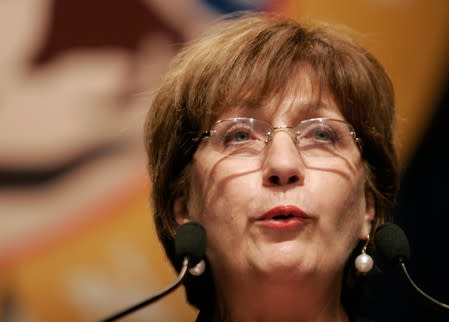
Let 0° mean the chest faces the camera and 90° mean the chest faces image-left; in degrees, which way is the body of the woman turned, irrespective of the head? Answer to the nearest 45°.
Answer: approximately 0°
